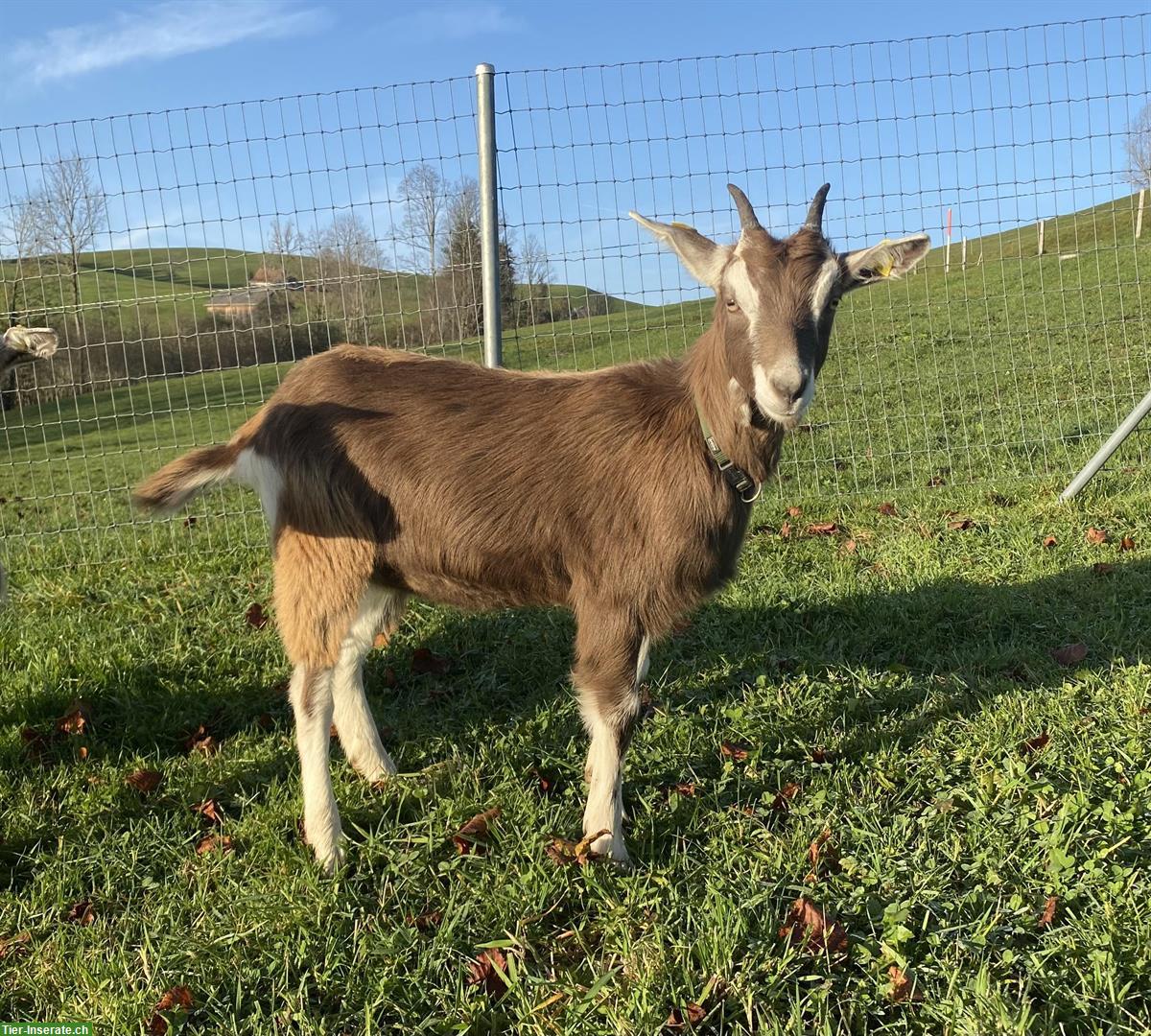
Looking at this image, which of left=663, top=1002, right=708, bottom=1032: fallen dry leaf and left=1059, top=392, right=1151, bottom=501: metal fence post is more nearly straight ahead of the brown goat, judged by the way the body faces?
the metal fence post

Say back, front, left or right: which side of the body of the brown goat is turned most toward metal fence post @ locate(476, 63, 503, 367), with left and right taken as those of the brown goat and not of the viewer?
left

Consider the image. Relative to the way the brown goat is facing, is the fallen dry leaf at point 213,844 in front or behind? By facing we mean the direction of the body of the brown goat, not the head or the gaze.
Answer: behind

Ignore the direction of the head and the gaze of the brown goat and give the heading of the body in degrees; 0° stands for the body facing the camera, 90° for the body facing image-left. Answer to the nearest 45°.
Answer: approximately 270°

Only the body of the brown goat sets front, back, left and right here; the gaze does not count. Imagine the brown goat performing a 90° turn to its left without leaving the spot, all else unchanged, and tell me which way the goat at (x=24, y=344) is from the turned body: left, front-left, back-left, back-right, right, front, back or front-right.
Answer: left

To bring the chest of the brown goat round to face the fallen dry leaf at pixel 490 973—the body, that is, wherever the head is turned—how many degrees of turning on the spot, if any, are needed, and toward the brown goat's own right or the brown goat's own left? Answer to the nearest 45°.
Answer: approximately 90° to the brown goat's own right

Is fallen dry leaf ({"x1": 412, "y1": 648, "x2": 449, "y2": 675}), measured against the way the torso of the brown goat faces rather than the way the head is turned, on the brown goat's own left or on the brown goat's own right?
on the brown goat's own left

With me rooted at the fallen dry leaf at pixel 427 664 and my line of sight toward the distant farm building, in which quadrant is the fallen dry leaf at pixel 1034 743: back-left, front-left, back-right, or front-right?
back-right
